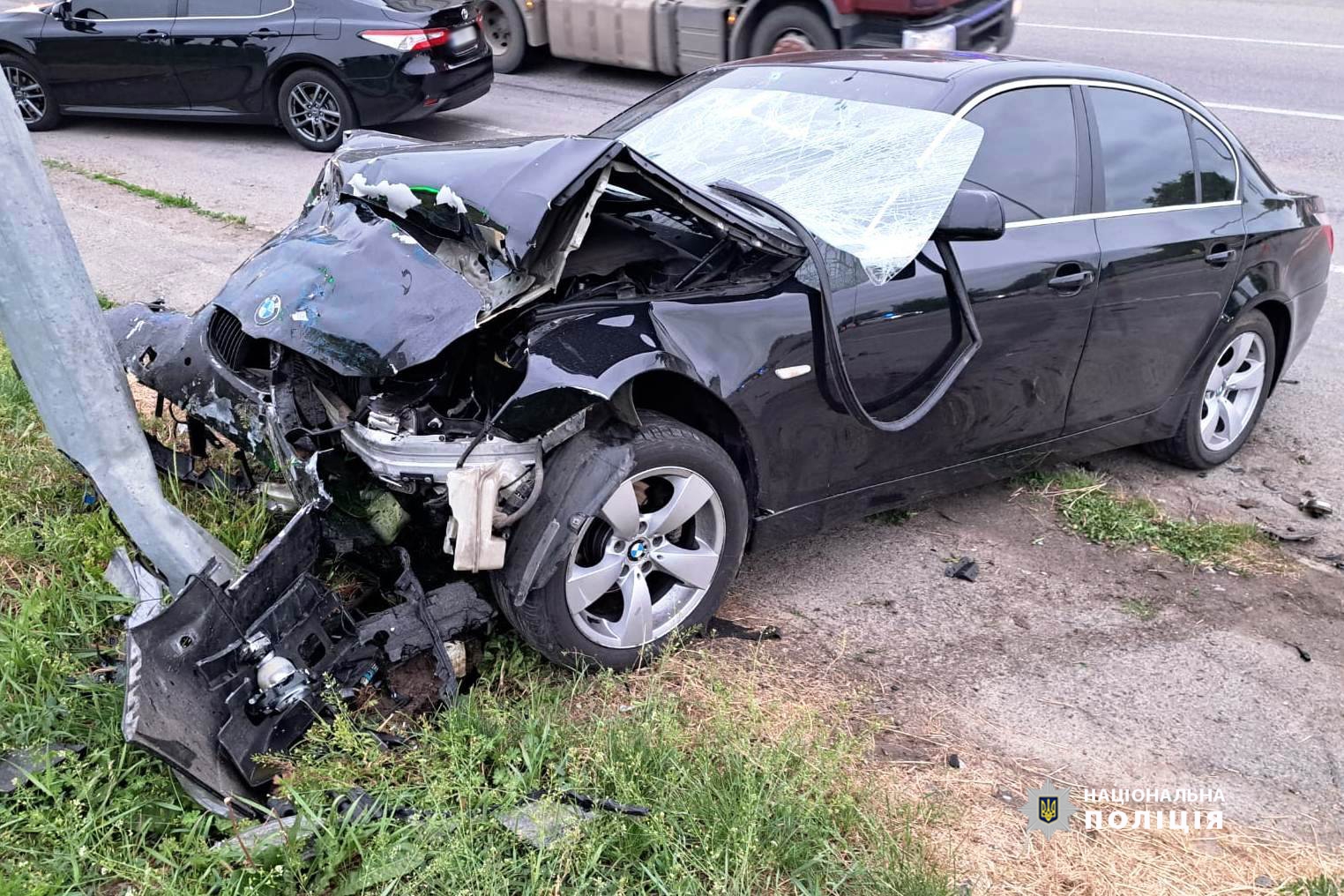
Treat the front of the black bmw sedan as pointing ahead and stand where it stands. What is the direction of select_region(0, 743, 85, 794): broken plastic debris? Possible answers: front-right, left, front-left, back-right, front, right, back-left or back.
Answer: front

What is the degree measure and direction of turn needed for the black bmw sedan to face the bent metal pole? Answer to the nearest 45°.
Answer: approximately 45° to its right

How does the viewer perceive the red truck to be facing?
facing the viewer and to the right of the viewer

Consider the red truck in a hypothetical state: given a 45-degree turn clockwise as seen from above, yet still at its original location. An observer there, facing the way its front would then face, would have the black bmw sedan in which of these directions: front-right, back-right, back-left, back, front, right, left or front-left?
front

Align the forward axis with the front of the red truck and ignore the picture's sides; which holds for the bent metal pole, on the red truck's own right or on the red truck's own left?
on the red truck's own right

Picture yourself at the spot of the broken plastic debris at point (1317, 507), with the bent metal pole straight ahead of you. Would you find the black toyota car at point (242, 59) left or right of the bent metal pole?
right

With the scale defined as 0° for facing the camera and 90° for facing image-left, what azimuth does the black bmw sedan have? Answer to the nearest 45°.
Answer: approximately 45°

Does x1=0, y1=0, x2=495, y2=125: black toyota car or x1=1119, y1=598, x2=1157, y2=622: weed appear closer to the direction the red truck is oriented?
the weed

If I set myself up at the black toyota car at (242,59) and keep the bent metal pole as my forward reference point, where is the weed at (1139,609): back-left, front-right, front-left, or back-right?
front-left

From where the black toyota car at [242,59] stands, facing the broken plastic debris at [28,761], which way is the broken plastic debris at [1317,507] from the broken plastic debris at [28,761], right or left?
left

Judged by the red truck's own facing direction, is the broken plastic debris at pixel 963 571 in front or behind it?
in front
